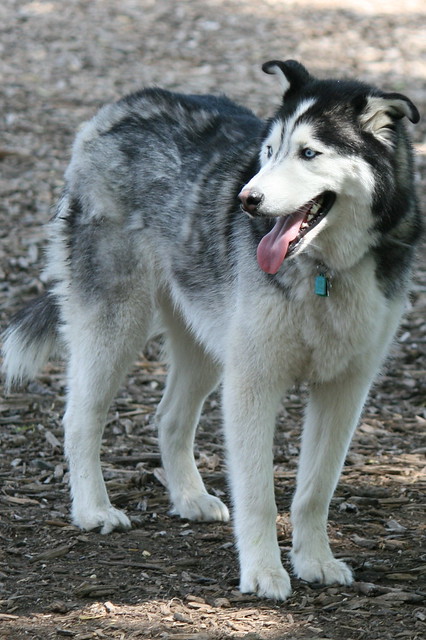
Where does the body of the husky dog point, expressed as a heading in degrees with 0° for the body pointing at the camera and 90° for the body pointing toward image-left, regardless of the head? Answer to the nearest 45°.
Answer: approximately 315°
